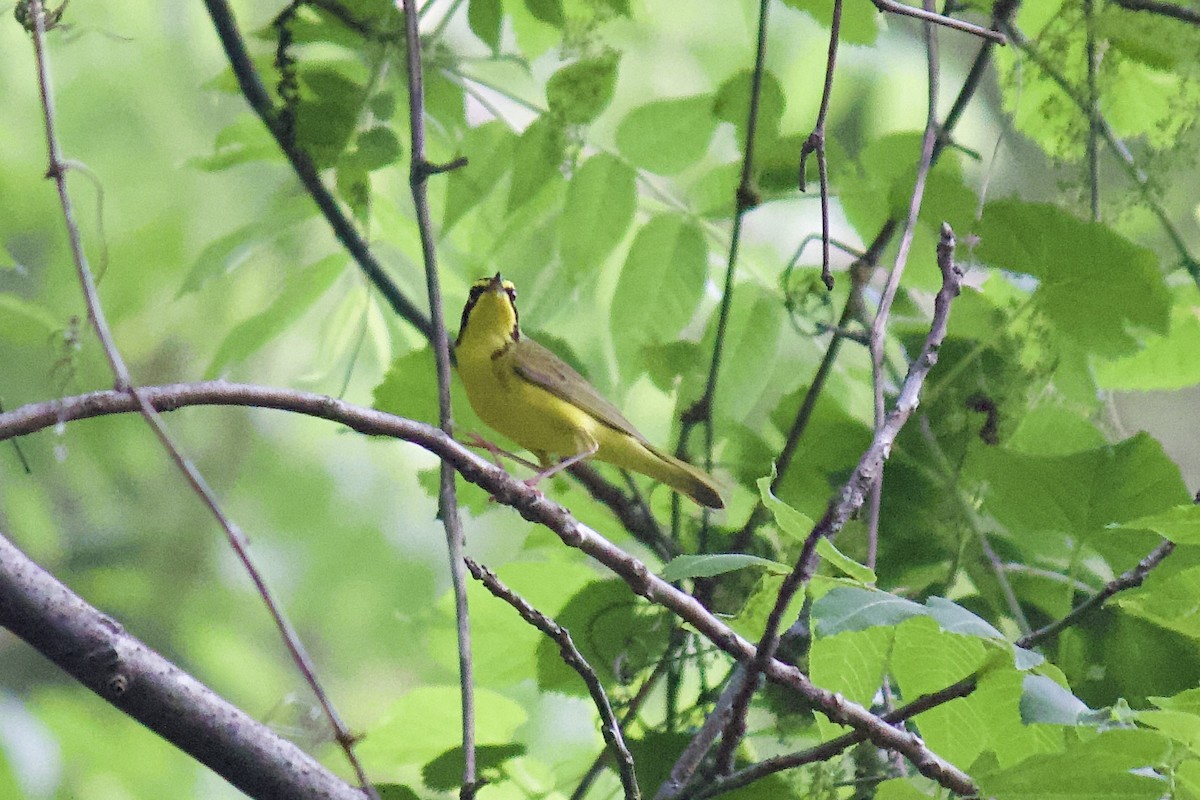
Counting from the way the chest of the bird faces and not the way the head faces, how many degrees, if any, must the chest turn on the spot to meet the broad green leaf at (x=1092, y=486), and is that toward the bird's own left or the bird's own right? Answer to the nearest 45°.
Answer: approximately 90° to the bird's own left

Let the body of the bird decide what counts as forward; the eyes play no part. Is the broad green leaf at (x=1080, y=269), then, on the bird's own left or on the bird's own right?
on the bird's own left

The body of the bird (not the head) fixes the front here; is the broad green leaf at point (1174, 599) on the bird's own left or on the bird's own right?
on the bird's own left

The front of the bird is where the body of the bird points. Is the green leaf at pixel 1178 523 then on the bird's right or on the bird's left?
on the bird's left

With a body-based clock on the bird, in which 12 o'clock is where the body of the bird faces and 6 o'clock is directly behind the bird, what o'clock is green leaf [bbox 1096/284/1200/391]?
The green leaf is roughly at 8 o'clock from the bird.

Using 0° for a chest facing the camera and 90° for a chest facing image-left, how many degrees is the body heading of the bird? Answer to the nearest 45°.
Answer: approximately 45°

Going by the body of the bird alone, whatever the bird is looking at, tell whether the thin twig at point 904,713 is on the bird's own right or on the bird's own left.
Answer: on the bird's own left
